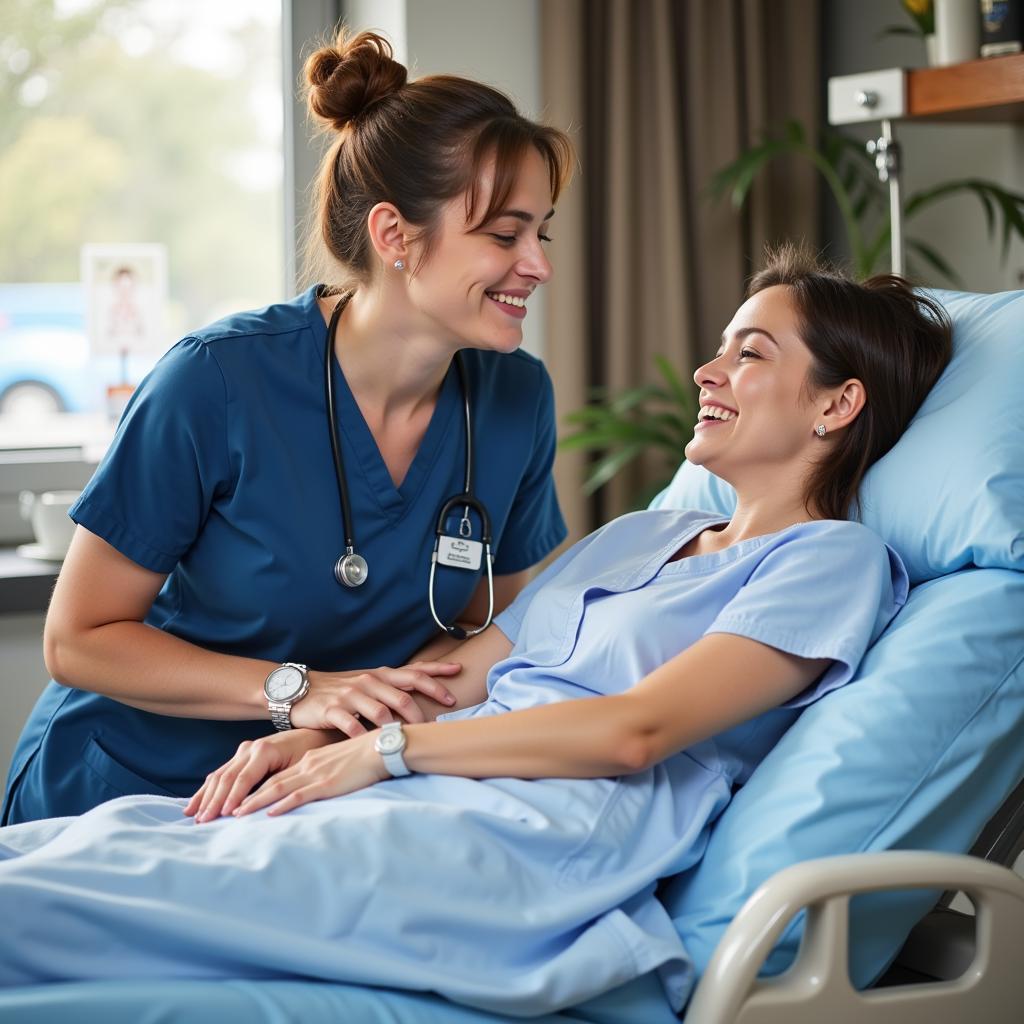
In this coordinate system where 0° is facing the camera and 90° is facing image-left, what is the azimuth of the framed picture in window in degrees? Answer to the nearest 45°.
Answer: approximately 0°

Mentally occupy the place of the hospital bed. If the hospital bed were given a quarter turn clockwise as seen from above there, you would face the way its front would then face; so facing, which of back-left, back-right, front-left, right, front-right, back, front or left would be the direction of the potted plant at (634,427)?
front

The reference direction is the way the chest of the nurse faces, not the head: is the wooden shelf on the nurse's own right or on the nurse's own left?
on the nurse's own left

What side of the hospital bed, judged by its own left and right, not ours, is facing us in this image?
left

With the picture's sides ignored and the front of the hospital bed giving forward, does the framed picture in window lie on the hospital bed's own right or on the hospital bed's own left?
on the hospital bed's own right

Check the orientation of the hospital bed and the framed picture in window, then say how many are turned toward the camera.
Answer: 1
